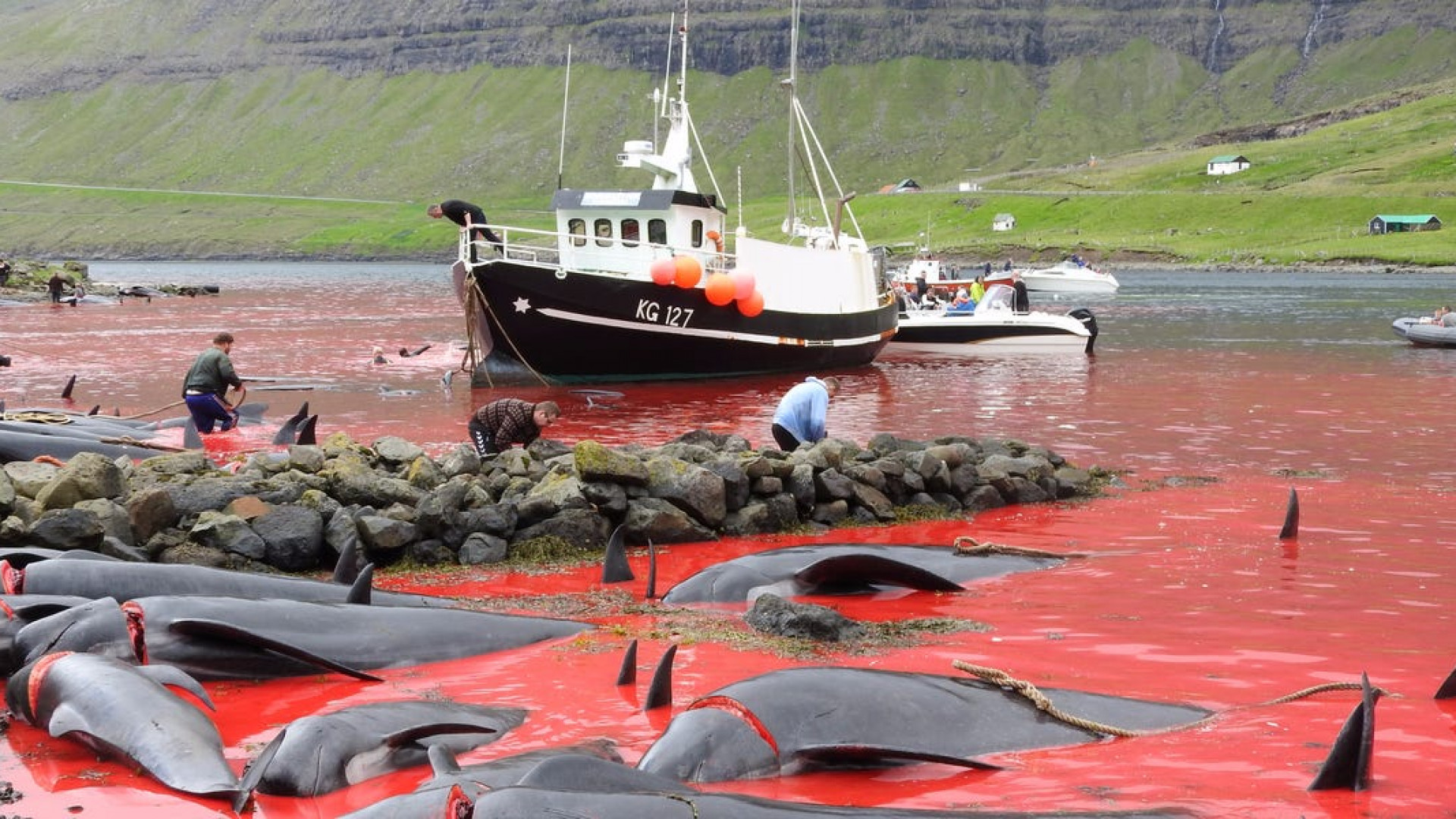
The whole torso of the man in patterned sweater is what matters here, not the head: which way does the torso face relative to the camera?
to the viewer's right

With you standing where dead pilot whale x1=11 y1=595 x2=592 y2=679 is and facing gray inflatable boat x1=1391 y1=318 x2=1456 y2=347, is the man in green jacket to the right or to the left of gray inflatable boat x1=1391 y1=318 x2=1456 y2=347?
left

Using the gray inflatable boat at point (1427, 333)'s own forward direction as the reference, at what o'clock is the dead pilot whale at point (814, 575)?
The dead pilot whale is roughly at 9 o'clock from the gray inflatable boat.

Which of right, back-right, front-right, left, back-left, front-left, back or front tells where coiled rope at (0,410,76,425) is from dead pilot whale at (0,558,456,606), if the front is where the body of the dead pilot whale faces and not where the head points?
right

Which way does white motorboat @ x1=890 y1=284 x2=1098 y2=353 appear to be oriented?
to the viewer's left

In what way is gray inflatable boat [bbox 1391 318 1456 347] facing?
to the viewer's left

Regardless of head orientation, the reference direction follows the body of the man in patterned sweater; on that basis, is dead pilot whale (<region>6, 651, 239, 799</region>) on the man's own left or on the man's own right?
on the man's own right

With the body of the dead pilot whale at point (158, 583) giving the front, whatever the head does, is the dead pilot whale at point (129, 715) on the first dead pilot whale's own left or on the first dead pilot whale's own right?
on the first dead pilot whale's own left

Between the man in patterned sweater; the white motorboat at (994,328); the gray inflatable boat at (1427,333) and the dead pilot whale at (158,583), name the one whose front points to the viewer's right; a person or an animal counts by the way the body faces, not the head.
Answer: the man in patterned sweater

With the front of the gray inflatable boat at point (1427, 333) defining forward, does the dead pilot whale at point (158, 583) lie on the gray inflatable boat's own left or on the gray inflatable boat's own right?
on the gray inflatable boat's own left

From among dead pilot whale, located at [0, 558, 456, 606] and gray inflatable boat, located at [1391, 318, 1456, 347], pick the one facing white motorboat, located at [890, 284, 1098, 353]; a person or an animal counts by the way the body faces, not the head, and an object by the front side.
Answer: gray inflatable boat, located at [1391, 318, 1456, 347]

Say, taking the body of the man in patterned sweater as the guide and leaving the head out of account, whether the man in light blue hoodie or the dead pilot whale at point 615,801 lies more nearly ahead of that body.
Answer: the man in light blue hoodie

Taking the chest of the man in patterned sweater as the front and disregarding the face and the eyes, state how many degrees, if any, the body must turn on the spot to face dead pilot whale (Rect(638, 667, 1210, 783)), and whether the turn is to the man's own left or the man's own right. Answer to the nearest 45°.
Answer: approximately 90° to the man's own right

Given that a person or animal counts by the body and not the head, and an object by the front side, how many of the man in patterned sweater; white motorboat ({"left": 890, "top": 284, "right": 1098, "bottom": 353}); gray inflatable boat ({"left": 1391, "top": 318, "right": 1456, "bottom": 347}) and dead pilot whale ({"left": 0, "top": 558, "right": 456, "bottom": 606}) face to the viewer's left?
3

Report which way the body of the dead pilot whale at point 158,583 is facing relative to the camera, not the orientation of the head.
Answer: to the viewer's left

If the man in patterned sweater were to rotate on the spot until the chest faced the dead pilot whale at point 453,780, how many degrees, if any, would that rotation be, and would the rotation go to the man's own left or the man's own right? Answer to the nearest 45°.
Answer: approximately 90° to the man's own right

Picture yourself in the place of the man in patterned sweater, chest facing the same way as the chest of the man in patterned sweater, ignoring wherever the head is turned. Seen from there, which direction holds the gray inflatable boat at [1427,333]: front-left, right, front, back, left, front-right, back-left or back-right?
front-left

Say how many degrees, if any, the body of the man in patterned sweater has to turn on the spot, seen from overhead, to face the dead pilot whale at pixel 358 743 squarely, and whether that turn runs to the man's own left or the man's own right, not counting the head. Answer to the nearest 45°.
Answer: approximately 90° to the man's own right
